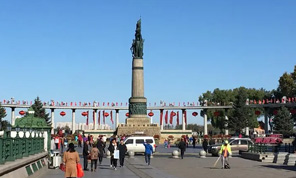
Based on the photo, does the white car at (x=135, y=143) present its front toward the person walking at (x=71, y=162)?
no

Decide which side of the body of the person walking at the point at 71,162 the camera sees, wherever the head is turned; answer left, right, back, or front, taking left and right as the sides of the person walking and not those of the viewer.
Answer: back

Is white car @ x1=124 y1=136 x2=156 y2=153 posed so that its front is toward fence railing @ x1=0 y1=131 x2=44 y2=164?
no

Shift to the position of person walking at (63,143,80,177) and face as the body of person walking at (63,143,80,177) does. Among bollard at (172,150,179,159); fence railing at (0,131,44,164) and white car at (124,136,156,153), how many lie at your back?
0

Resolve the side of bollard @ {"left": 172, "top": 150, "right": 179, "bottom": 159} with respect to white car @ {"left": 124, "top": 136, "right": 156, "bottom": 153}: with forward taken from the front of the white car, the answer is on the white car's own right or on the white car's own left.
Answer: on the white car's own left

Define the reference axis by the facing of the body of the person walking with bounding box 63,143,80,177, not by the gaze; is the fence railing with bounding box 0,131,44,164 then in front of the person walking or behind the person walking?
in front

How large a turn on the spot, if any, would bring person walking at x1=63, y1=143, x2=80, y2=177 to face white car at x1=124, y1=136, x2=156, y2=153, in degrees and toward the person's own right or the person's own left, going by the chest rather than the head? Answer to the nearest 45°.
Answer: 0° — they already face it

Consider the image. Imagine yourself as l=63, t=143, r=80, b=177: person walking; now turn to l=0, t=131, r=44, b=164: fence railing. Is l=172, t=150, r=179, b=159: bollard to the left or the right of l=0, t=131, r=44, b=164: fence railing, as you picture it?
right

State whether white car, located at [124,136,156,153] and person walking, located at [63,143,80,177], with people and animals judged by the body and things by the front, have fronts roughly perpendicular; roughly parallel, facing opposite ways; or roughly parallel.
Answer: roughly perpendicular
